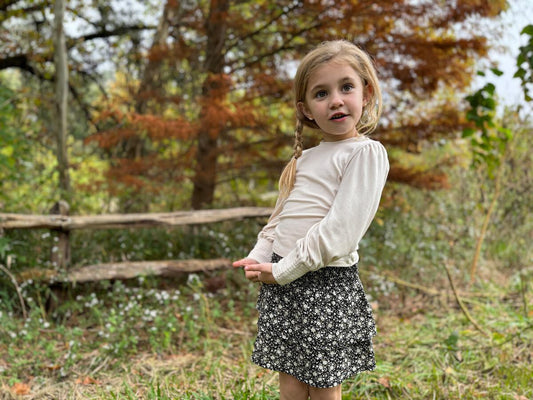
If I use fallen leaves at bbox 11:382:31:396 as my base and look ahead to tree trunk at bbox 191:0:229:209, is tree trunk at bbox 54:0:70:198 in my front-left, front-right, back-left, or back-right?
front-left

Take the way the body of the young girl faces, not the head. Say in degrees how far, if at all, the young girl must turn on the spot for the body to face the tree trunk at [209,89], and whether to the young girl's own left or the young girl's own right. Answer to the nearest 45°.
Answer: approximately 135° to the young girl's own right

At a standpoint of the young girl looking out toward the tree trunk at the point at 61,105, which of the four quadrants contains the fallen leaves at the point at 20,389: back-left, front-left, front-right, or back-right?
front-left

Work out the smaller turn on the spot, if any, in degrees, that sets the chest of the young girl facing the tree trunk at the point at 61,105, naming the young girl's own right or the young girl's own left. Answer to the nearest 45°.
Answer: approximately 90° to the young girl's own right

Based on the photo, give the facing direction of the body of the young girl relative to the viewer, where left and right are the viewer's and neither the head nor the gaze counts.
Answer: facing the viewer and to the left of the viewer

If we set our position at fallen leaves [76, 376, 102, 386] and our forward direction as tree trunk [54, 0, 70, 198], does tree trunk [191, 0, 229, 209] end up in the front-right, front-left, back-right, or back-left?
front-right

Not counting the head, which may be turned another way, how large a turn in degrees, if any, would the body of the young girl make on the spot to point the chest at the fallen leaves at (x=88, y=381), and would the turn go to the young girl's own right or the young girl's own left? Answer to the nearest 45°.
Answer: approximately 90° to the young girl's own right

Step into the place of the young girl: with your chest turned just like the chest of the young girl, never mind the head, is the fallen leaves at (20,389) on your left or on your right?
on your right
